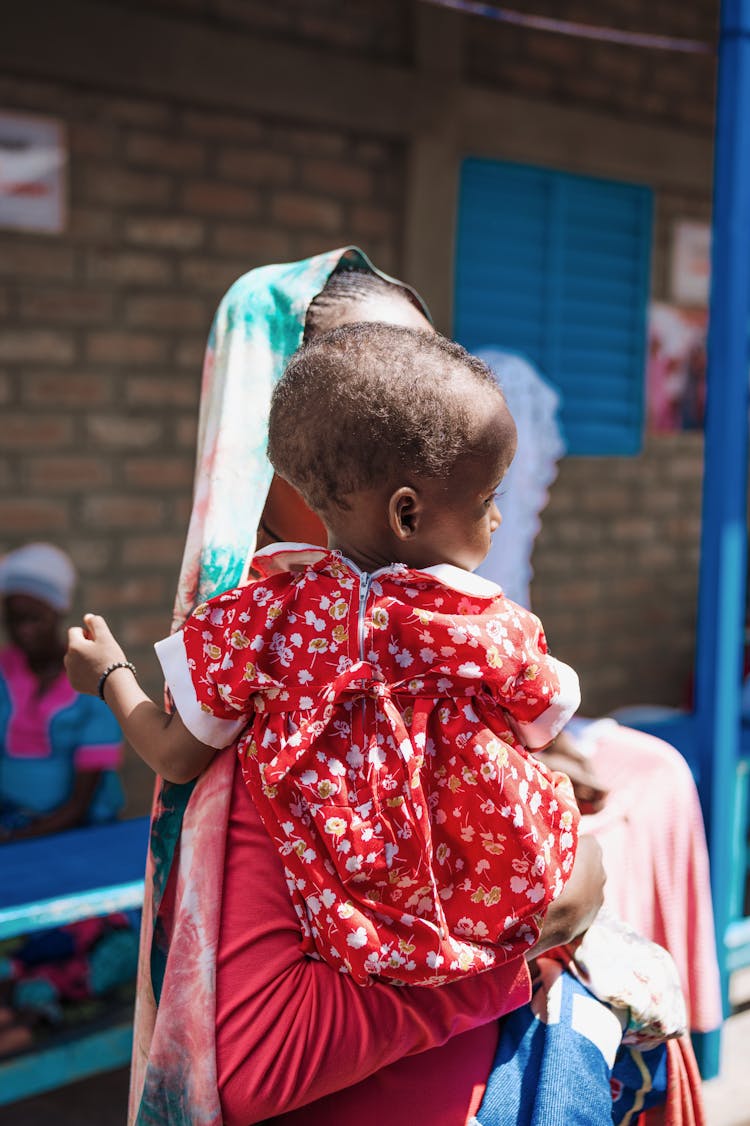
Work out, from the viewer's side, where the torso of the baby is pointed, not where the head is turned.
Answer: away from the camera

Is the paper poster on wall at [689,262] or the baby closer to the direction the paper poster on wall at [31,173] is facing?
the baby

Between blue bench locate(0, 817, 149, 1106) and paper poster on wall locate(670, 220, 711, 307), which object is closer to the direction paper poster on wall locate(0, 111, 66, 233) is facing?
the blue bench

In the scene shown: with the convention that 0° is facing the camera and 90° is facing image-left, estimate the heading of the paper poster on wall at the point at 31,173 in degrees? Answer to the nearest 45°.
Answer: approximately 0°

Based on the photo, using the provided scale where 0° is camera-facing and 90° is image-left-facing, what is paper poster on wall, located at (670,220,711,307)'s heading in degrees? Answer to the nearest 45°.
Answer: approximately 0°

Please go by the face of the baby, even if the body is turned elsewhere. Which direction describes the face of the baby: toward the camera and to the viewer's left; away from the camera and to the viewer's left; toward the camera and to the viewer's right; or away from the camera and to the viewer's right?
away from the camera and to the viewer's right

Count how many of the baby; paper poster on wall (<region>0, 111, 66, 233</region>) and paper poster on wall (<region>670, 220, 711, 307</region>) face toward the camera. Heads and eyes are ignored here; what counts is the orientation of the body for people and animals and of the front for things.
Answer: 2

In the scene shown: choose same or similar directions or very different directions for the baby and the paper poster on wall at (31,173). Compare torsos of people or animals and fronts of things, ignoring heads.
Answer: very different directions
